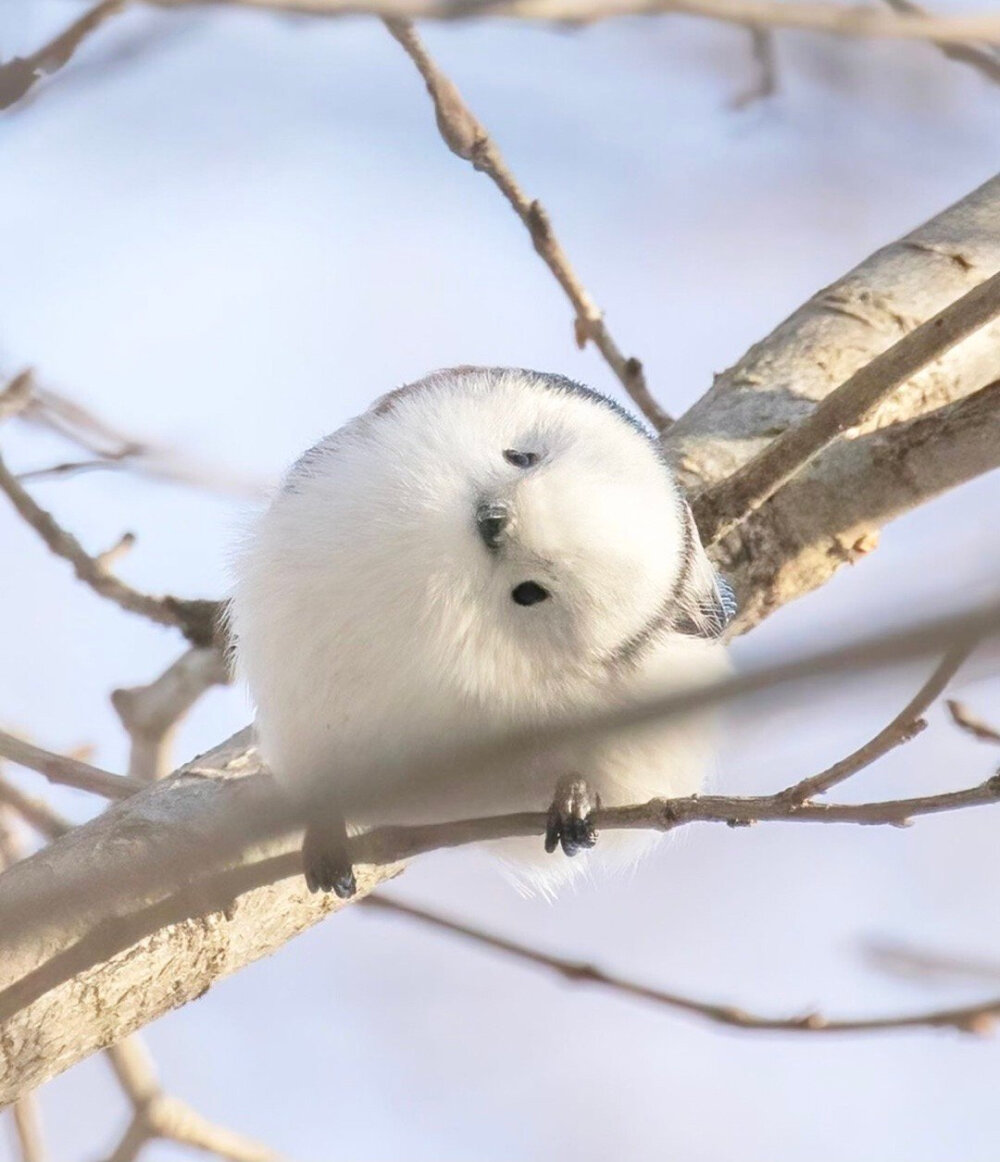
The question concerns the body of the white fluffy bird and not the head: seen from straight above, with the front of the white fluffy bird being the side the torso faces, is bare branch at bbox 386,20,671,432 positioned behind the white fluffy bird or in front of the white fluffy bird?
behind

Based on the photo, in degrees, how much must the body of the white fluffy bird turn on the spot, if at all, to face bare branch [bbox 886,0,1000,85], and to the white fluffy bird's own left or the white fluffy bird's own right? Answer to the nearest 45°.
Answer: approximately 135° to the white fluffy bird's own left

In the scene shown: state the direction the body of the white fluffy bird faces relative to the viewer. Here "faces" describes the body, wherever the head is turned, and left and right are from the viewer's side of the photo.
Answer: facing the viewer
